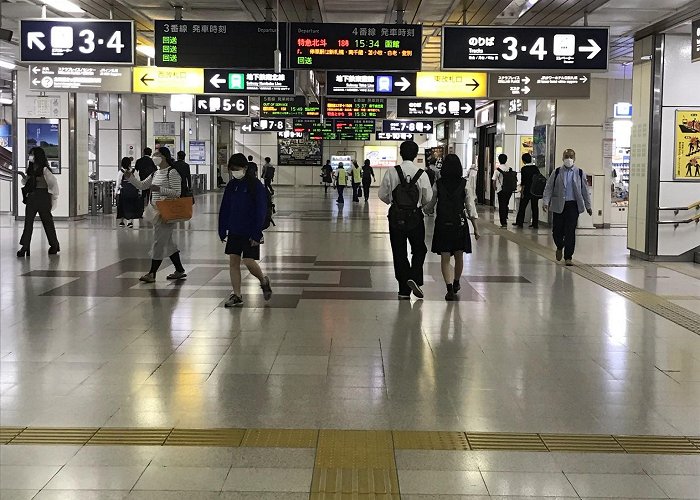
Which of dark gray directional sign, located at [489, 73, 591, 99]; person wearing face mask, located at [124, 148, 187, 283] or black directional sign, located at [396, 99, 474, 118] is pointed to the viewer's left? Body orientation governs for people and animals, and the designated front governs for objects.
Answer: the person wearing face mask

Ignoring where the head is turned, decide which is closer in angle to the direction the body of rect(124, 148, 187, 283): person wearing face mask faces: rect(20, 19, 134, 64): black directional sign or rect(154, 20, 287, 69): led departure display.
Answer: the black directional sign

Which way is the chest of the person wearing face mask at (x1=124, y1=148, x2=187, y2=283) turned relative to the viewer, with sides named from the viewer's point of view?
facing to the left of the viewer

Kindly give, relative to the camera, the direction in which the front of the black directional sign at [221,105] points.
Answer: facing the viewer

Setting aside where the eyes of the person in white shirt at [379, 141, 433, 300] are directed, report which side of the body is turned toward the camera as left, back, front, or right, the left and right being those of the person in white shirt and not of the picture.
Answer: back

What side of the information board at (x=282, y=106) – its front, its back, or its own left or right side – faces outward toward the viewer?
front

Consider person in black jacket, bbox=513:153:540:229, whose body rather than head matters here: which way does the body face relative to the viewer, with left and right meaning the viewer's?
facing away from the viewer and to the left of the viewer

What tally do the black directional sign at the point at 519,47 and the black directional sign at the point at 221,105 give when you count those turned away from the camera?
0

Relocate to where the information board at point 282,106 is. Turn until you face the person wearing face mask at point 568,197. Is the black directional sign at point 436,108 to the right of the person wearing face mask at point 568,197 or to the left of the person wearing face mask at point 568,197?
left

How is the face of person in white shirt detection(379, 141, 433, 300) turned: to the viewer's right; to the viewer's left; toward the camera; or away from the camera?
away from the camera

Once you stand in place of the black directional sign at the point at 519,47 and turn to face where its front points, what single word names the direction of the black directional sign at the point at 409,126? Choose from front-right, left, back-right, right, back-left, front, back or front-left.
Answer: back

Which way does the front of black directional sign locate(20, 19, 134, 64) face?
toward the camera

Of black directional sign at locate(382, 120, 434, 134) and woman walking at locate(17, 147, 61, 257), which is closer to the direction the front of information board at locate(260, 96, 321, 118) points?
the woman walking

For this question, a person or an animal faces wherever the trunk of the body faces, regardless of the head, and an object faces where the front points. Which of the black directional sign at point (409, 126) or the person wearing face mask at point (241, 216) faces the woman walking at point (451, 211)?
the black directional sign

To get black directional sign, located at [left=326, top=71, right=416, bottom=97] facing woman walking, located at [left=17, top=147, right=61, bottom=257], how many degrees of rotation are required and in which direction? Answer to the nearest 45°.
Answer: approximately 45° to its right

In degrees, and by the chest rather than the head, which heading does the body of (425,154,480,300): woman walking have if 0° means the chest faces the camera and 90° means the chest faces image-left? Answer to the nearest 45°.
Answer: approximately 180°

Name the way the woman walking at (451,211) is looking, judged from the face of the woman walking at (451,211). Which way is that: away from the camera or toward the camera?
away from the camera

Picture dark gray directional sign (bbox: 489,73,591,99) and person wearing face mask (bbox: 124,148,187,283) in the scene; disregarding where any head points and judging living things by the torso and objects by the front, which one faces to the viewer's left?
the person wearing face mask

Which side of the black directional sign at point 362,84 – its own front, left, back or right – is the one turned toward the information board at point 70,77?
right
